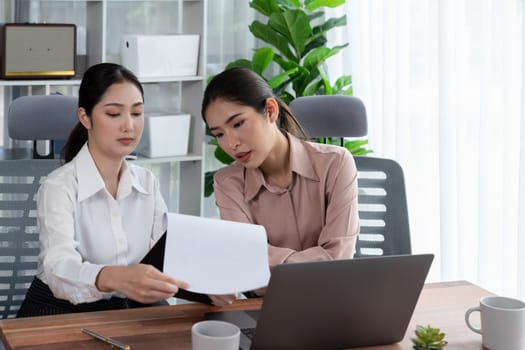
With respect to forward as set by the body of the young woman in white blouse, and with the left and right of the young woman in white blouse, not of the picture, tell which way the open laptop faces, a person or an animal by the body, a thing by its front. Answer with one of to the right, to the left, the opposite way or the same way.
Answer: the opposite way

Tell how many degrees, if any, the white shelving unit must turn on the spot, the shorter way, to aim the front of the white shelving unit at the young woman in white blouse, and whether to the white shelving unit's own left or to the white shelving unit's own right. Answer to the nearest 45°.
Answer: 0° — it already faces them

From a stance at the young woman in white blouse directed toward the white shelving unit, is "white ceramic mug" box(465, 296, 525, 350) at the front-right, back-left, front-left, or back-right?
back-right

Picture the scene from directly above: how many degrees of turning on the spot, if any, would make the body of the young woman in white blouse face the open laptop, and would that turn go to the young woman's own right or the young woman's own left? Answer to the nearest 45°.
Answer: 0° — they already face it

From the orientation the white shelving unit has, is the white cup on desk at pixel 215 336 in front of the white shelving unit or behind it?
in front

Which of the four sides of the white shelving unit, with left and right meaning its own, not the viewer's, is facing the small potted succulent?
front

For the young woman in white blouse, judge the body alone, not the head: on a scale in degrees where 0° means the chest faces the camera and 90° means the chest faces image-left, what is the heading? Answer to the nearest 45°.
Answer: approximately 315°

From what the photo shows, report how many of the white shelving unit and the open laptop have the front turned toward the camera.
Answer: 1

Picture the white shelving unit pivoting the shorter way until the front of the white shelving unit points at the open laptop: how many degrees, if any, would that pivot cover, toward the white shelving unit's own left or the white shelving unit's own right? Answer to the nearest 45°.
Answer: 0° — it already faces it

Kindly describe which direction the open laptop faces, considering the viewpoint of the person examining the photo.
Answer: facing away from the viewer and to the left of the viewer
